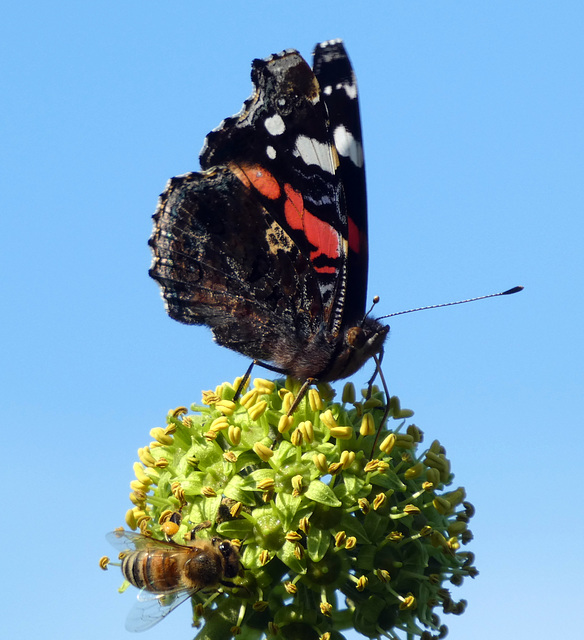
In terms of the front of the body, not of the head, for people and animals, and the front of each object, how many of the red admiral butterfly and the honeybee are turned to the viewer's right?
2

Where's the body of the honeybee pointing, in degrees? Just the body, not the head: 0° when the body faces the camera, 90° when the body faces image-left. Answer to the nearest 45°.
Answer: approximately 270°

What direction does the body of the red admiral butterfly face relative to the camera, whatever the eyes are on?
to the viewer's right
